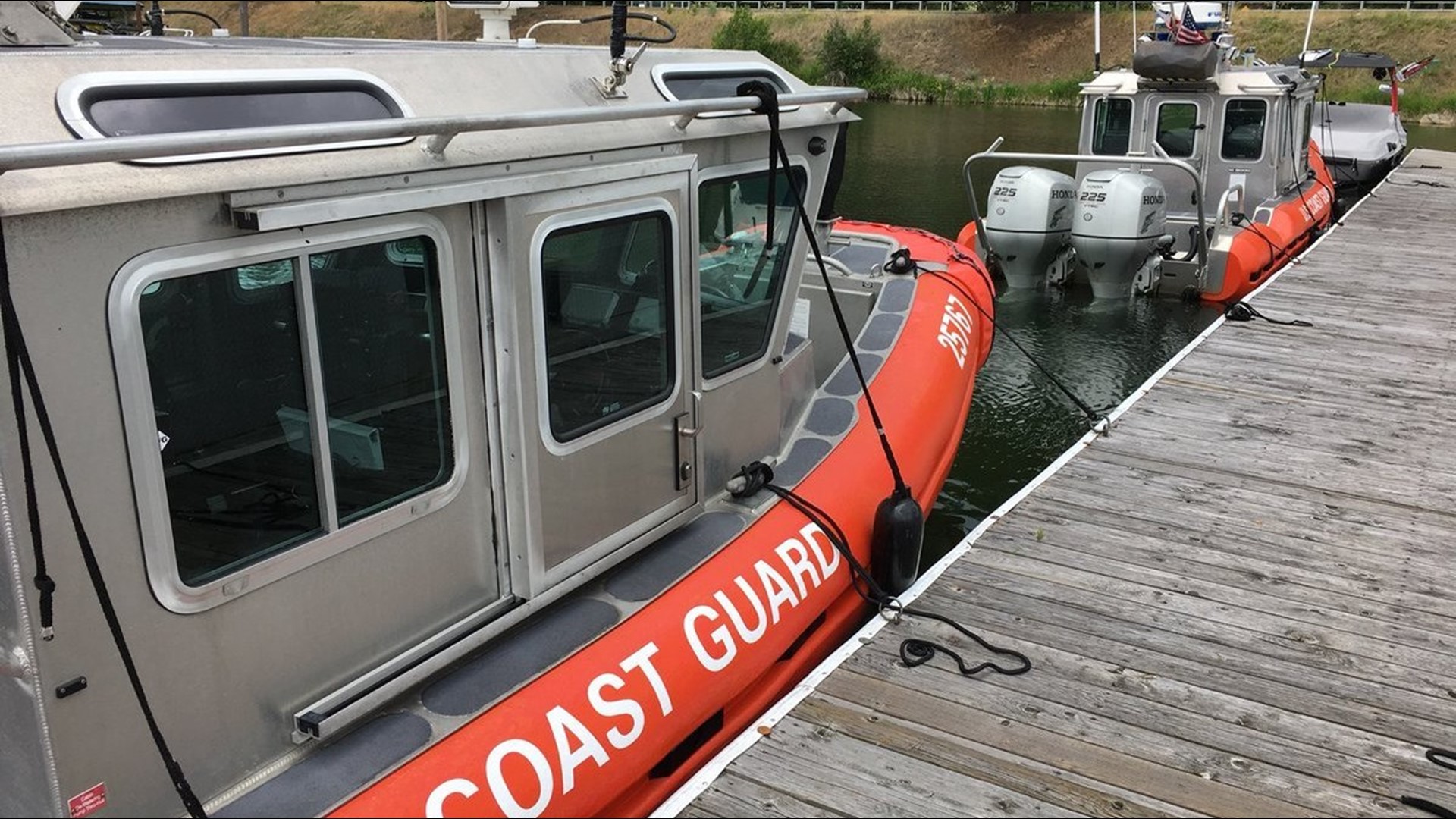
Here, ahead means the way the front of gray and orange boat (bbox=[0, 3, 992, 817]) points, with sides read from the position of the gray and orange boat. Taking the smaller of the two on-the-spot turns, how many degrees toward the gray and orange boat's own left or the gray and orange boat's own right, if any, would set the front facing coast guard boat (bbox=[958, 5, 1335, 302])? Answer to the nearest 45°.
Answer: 0° — it already faces it

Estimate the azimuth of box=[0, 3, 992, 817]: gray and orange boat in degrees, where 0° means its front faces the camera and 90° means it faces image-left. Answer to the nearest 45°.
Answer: approximately 225°

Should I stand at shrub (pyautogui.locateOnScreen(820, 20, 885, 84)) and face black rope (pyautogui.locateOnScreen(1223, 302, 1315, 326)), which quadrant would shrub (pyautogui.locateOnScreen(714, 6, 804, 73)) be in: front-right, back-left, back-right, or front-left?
back-right

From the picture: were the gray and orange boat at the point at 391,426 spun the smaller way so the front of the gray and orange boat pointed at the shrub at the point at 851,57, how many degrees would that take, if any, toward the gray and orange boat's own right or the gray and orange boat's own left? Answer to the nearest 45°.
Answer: approximately 45° to the gray and orange boat's own left

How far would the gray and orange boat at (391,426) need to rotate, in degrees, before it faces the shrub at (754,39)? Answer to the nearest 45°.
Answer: approximately 45° to its left

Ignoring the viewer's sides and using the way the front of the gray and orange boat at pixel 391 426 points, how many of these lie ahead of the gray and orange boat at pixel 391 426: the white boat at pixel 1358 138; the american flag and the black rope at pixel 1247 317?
3

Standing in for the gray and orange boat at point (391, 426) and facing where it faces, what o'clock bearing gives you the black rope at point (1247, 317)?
The black rope is roughly at 12 o'clock from the gray and orange boat.

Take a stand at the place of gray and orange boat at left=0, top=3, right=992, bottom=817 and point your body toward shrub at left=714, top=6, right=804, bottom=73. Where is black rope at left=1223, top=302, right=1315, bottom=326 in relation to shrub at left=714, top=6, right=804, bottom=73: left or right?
right

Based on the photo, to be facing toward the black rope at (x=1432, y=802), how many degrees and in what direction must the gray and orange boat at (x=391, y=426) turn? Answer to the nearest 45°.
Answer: approximately 45° to its right
